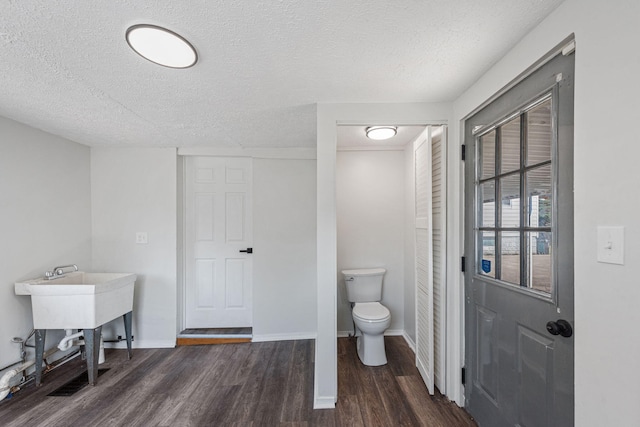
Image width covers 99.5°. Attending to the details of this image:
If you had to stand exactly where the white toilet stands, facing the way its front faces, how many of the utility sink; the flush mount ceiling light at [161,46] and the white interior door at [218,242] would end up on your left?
0

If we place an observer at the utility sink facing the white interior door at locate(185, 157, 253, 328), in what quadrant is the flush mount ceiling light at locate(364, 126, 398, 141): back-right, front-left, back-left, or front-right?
front-right

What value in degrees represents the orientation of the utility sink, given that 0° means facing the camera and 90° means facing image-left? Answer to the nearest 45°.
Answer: approximately 315°

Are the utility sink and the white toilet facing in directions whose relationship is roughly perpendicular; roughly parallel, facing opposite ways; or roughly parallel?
roughly perpendicular

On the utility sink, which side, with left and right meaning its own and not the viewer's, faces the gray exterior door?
front

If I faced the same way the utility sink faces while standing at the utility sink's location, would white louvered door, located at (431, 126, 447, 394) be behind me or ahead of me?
ahead

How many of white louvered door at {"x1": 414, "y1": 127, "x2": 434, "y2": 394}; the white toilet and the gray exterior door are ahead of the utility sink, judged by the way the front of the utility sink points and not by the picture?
3

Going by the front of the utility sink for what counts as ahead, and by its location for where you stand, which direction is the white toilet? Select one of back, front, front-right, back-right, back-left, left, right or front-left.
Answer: front

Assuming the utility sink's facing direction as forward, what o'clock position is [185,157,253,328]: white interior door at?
The white interior door is roughly at 10 o'clock from the utility sink.

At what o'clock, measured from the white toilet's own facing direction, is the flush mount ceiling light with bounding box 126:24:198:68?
The flush mount ceiling light is roughly at 1 o'clock from the white toilet.

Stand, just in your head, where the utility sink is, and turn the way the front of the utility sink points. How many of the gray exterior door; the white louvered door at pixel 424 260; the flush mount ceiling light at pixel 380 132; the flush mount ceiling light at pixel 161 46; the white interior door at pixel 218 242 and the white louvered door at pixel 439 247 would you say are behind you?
0

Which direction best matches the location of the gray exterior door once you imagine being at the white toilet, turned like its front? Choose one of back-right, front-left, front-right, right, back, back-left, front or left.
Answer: front-left

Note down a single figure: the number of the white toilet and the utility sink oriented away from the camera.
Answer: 0

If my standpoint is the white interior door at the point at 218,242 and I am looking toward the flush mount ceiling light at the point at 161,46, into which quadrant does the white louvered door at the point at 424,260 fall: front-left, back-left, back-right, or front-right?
front-left

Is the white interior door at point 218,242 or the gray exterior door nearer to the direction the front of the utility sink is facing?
the gray exterior door

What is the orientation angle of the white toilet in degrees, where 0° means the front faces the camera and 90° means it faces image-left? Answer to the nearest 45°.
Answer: approximately 0°

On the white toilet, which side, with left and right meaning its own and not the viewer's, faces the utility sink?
right

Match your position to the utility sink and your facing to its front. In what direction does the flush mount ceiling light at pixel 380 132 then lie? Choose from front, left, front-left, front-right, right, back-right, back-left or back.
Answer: front
